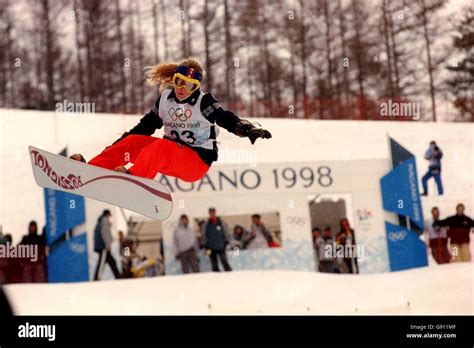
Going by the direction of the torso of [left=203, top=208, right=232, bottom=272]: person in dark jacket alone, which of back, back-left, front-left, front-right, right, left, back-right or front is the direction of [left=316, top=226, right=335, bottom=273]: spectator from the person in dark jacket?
left

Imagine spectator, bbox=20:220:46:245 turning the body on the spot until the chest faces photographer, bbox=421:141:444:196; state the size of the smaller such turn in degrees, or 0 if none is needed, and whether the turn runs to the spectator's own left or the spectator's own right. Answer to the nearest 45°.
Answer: approximately 90° to the spectator's own left

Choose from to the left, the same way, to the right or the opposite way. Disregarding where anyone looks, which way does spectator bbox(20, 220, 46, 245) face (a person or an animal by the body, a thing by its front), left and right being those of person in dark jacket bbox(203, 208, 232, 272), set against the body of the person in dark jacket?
the same way

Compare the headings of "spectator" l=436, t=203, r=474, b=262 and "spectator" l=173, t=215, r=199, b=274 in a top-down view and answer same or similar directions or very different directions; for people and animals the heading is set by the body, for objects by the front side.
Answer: same or similar directions

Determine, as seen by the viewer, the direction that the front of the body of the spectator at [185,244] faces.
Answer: toward the camera

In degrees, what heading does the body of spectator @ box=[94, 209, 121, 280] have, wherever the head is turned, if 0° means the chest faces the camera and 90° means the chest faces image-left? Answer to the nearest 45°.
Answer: approximately 270°

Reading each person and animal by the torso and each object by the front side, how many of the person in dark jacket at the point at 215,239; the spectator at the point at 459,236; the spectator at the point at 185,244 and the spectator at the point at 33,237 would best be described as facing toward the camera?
4

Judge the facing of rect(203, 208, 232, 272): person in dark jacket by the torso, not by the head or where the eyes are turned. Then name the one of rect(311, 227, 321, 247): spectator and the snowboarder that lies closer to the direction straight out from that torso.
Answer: the snowboarder

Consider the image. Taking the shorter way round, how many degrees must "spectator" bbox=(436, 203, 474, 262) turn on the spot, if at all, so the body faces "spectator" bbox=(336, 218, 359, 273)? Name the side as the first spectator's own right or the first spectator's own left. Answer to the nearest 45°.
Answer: approximately 90° to the first spectator's own right

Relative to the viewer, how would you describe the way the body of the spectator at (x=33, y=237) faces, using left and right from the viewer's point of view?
facing the viewer

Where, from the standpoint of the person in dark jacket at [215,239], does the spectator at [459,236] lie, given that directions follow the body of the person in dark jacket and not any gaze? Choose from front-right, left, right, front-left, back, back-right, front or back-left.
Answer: left

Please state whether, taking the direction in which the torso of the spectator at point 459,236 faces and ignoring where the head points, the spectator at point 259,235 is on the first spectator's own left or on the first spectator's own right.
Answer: on the first spectator's own right

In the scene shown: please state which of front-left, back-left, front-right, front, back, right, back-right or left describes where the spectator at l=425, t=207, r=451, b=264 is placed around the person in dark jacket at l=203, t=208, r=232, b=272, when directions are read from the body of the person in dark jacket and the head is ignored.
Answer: left

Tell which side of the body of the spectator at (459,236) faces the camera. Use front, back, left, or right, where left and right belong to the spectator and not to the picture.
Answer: front

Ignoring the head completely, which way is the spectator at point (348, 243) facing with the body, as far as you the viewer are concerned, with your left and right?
facing the viewer and to the left of the viewer

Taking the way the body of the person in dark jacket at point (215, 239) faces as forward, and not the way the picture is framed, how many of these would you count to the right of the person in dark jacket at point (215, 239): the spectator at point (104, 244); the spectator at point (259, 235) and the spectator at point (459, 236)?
1

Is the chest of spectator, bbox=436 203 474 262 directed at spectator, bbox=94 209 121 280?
no
